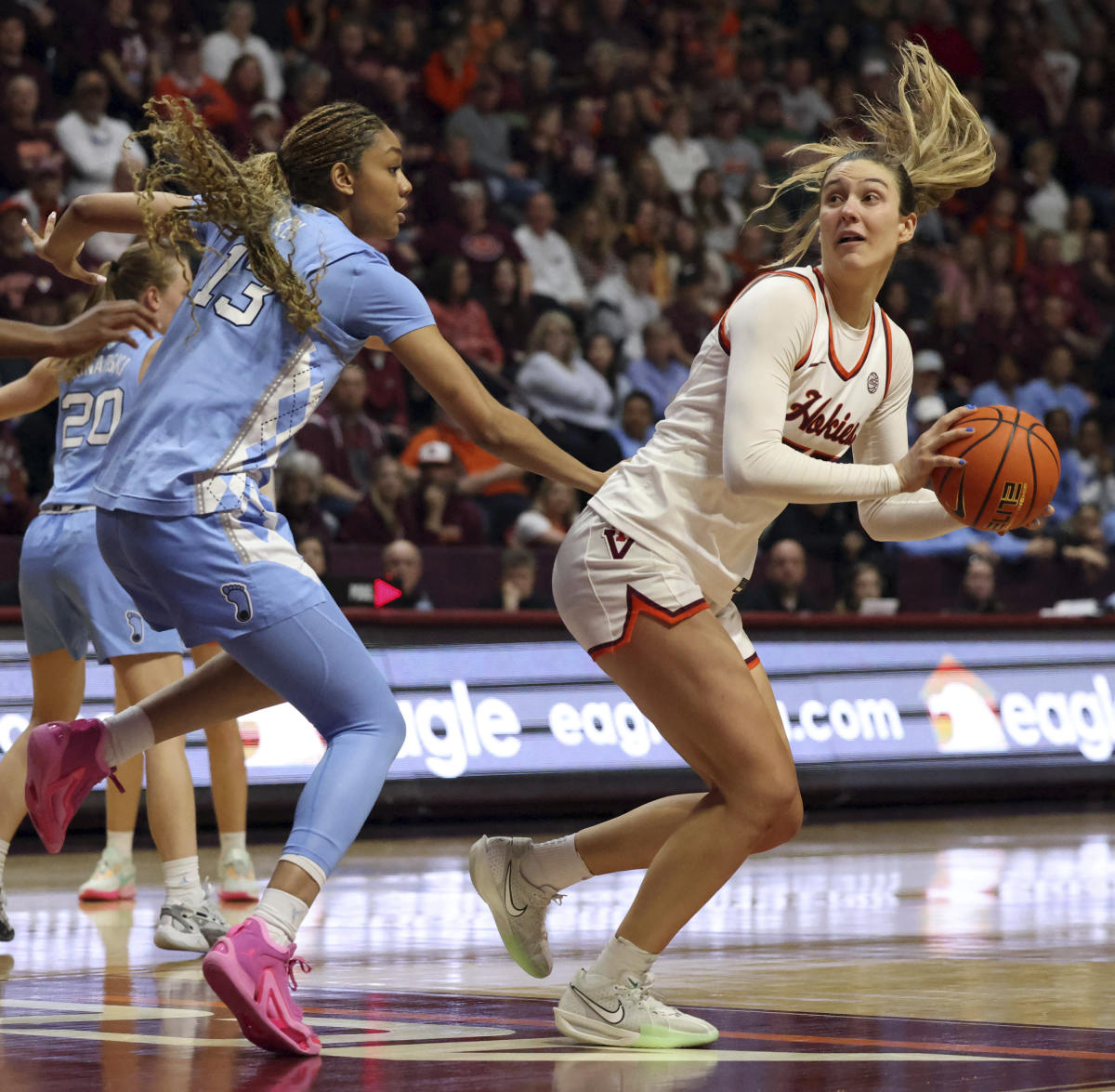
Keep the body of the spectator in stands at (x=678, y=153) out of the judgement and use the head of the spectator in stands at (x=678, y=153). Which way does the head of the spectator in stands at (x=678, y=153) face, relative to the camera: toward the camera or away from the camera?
toward the camera

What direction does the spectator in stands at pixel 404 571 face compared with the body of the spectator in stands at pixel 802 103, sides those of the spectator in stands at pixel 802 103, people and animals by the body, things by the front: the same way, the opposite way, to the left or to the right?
the same way

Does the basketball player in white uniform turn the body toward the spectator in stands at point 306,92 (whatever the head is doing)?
no

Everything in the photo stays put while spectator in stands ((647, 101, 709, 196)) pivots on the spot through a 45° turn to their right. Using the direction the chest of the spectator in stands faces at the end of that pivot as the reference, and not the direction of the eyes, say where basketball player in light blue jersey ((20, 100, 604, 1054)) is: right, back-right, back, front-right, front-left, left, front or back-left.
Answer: front-left

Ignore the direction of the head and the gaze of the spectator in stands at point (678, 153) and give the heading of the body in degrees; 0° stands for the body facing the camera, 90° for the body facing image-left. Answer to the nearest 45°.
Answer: approximately 0°

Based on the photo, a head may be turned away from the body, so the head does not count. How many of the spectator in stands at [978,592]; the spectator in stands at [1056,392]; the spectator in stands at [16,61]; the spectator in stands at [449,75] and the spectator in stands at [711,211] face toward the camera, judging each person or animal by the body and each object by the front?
5

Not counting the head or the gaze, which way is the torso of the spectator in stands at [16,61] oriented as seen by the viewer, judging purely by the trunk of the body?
toward the camera

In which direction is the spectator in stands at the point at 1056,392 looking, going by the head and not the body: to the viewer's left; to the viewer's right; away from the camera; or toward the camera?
toward the camera

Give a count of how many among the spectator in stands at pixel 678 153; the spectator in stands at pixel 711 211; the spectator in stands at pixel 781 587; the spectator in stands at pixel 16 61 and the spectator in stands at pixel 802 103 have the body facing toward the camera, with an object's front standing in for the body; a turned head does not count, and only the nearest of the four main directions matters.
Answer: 5

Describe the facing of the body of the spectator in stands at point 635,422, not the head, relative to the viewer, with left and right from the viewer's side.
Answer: facing the viewer

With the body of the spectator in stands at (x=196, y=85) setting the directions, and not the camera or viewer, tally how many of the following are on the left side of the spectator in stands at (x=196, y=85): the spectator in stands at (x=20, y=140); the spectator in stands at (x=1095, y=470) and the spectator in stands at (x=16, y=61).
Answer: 1

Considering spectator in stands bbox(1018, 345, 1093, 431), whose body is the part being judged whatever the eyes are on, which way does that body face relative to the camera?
toward the camera

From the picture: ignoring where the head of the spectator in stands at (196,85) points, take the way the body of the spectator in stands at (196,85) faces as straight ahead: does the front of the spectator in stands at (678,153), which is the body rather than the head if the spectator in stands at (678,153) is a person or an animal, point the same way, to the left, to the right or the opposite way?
the same way

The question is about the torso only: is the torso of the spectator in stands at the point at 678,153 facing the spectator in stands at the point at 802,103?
no

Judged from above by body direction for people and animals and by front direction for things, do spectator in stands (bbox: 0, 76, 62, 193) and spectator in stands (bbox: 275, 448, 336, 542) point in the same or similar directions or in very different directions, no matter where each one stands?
same or similar directions

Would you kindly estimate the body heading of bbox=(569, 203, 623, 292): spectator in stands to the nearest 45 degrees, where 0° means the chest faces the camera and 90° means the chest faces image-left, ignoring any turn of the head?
approximately 0°

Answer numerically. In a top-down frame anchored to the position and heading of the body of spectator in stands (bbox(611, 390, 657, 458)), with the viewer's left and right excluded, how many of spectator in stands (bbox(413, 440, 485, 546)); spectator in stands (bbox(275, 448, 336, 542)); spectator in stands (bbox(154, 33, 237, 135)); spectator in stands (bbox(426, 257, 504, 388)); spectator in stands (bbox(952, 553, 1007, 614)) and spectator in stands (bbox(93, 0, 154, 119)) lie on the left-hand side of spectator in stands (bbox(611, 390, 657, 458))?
1

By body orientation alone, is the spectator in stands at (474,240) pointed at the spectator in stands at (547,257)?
no
